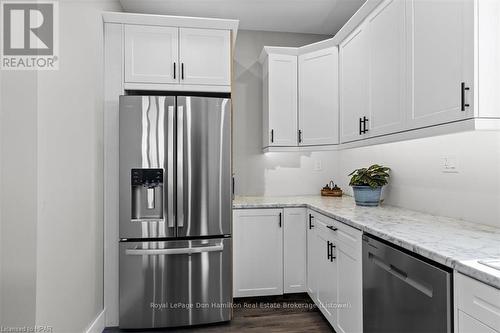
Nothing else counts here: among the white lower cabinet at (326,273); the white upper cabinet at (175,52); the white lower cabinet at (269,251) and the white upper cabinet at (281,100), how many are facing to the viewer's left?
1

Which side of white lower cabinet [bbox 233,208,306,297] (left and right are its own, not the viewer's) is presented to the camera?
front

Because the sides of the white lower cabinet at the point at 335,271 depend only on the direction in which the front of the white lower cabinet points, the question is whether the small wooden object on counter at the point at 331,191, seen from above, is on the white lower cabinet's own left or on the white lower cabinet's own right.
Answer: on the white lower cabinet's own right

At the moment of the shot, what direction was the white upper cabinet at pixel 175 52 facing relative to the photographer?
facing the viewer

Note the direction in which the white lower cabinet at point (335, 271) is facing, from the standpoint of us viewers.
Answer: facing the viewer and to the left of the viewer

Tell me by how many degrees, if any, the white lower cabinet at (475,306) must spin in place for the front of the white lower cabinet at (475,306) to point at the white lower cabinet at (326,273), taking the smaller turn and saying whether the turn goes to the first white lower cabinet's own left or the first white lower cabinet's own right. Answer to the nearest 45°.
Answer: approximately 90° to the first white lower cabinet's own right

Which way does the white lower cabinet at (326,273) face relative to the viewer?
to the viewer's left

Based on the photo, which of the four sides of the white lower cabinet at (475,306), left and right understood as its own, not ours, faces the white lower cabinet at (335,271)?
right

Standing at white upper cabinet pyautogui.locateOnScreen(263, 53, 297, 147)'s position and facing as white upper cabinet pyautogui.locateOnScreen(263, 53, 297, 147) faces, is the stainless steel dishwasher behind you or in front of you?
in front

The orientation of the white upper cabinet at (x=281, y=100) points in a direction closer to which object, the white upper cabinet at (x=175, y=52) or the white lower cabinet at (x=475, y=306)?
the white lower cabinet
